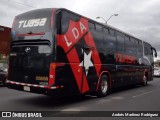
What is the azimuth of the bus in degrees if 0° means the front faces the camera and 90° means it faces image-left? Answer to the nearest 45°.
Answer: approximately 225°

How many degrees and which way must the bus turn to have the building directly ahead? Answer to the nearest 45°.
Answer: approximately 90° to its left
